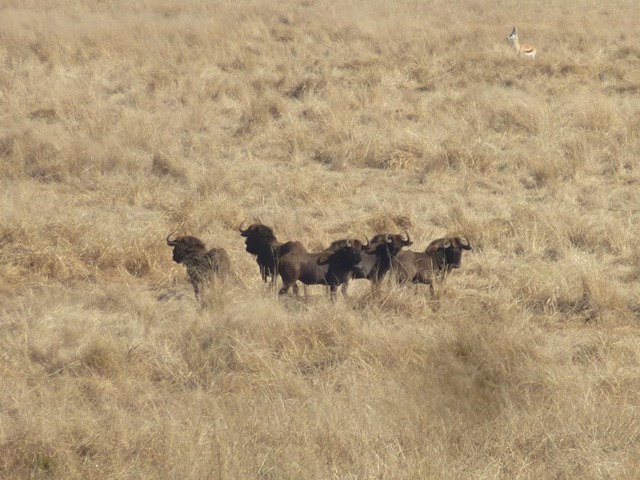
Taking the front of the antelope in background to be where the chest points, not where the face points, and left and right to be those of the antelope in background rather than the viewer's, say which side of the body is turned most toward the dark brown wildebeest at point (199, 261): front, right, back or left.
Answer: left

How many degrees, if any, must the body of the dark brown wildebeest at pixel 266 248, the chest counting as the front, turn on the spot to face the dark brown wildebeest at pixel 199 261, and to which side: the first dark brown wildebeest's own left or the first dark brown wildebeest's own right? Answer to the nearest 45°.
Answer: approximately 45° to the first dark brown wildebeest's own right

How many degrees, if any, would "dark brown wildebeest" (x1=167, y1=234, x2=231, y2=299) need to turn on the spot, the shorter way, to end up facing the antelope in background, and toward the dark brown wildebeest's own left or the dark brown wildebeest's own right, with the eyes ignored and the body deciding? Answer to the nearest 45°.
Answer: approximately 180°

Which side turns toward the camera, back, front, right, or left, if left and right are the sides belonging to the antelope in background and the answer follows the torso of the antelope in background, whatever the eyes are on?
left

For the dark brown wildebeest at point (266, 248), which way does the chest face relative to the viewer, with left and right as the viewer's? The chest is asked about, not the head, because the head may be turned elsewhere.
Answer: facing the viewer and to the left of the viewer

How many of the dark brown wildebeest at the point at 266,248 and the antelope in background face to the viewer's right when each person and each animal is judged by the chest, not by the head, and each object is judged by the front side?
0

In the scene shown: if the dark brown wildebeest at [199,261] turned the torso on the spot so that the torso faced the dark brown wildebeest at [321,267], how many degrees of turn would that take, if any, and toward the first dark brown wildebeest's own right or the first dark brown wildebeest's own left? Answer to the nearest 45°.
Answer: approximately 135° to the first dark brown wildebeest's own left

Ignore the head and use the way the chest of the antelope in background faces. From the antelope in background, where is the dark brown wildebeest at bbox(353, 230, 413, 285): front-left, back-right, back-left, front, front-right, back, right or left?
left

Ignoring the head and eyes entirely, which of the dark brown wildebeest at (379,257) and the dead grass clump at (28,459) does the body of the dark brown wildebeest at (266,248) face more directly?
the dead grass clump

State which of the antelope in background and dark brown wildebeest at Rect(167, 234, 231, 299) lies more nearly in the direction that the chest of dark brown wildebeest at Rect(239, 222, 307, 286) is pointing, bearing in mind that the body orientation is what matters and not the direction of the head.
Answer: the dark brown wildebeest

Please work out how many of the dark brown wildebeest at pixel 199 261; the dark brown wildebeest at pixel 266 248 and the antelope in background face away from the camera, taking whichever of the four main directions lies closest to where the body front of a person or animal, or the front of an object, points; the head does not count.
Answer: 0

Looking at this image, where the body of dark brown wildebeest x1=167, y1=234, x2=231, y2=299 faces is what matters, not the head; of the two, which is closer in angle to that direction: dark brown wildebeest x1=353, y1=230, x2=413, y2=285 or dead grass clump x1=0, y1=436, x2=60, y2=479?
the dead grass clump
